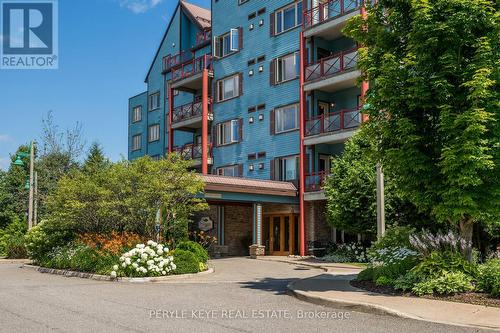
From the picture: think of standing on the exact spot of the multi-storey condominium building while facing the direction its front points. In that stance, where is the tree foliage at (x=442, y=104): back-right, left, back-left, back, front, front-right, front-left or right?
front-left

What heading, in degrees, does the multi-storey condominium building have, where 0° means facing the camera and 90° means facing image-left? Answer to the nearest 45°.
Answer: approximately 45°

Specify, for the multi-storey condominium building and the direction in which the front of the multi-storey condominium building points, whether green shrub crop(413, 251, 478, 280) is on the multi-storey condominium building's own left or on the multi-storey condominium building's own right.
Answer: on the multi-storey condominium building's own left

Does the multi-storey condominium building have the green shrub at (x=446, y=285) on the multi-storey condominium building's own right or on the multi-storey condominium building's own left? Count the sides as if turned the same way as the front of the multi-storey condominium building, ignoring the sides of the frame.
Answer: on the multi-storey condominium building's own left

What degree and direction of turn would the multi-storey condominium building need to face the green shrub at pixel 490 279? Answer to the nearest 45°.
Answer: approximately 45° to its left

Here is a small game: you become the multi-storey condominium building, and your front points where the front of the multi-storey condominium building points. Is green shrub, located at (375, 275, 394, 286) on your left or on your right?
on your left
